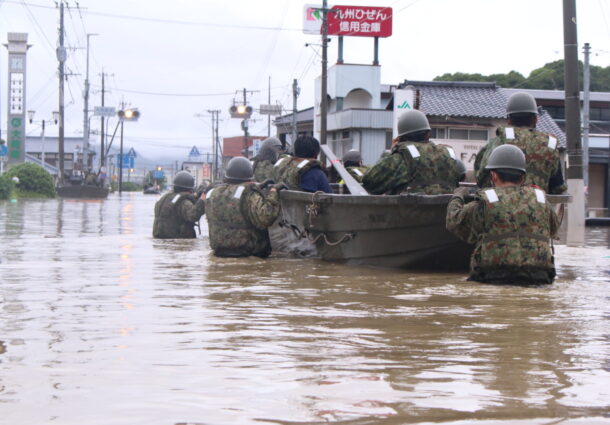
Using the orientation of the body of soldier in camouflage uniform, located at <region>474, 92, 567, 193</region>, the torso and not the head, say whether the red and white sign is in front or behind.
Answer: in front

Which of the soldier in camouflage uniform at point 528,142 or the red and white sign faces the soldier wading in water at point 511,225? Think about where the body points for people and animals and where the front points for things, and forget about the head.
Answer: the red and white sign

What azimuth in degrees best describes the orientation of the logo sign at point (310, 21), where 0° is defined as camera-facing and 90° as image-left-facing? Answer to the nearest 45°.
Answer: approximately 0°

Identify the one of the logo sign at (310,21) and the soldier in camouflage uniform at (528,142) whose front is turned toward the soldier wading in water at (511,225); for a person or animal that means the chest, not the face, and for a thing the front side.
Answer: the logo sign

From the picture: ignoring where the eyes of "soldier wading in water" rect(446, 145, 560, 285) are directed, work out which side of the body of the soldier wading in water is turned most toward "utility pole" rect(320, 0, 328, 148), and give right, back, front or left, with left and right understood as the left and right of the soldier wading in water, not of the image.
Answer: front

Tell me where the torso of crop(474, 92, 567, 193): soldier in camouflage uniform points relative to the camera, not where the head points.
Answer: away from the camera

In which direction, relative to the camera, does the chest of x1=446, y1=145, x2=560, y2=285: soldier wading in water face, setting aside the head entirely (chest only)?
away from the camera

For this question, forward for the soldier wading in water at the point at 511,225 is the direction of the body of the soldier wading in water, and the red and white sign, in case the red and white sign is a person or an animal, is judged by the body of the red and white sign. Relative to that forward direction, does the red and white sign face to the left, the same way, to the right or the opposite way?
the opposite way

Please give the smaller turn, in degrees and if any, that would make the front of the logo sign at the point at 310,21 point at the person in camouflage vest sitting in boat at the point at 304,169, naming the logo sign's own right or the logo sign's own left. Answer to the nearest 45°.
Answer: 0° — it already faces them

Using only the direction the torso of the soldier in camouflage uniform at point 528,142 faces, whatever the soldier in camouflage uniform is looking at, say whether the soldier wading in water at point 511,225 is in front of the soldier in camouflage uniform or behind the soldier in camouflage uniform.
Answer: behind

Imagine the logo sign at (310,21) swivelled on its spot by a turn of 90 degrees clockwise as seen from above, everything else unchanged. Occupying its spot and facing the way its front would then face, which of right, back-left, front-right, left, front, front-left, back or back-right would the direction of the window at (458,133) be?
back-left

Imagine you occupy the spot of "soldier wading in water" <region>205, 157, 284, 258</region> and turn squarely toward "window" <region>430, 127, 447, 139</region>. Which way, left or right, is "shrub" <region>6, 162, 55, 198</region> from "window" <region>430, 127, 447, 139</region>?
left
